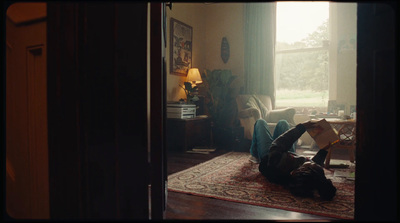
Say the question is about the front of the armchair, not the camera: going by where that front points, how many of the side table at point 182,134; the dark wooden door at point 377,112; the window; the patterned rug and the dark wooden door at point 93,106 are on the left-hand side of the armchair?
1

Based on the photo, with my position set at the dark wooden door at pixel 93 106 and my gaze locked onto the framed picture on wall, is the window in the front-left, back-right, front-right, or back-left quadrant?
front-right

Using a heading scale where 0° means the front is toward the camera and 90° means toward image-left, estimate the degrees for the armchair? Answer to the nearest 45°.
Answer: approximately 315°

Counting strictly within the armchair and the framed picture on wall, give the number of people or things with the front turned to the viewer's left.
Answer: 0

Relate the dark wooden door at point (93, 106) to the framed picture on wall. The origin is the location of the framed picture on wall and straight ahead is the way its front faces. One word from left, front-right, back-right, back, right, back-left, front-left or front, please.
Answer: front-right

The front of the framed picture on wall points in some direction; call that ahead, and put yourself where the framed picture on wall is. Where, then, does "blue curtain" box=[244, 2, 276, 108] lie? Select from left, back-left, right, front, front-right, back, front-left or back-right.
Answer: front-left

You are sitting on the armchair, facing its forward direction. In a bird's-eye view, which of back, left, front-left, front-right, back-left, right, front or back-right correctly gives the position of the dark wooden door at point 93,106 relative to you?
front-right

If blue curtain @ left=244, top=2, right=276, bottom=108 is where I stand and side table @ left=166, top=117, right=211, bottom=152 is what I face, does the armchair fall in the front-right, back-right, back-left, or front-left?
front-left

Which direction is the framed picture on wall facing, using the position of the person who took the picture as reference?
facing the viewer and to the right of the viewer
